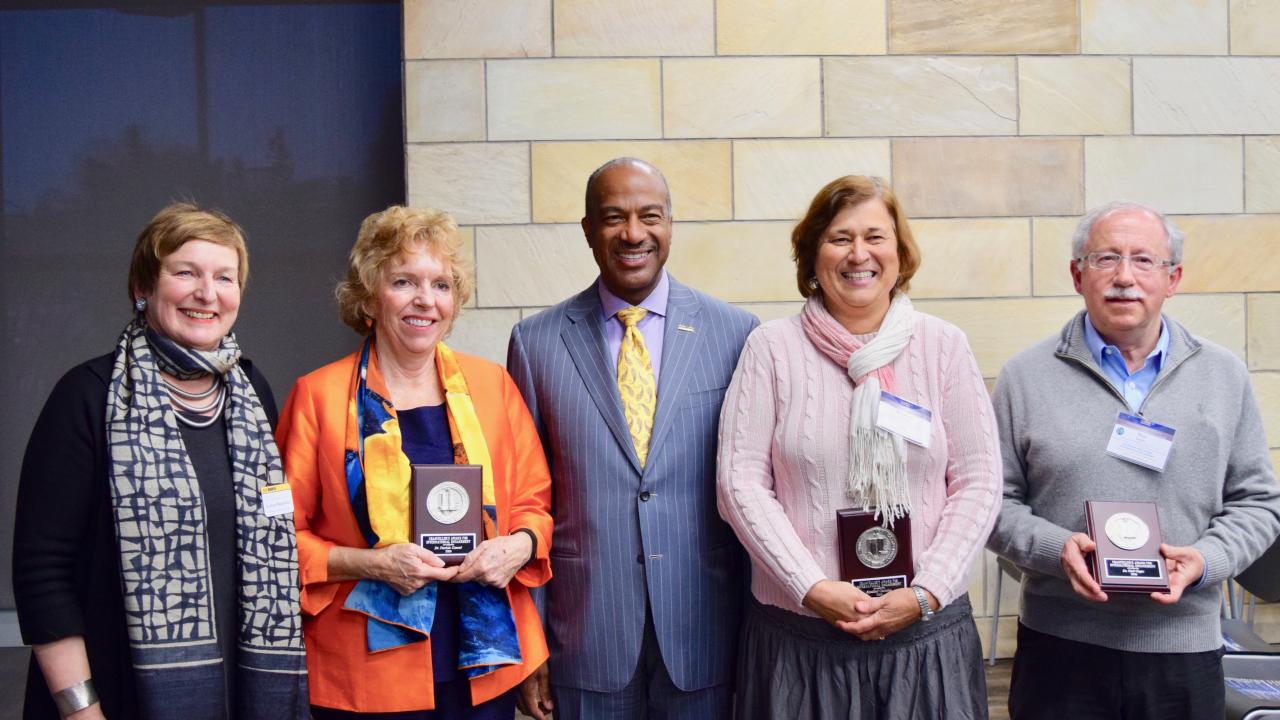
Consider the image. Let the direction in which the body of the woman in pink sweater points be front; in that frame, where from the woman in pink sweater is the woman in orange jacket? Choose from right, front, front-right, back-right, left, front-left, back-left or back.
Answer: right

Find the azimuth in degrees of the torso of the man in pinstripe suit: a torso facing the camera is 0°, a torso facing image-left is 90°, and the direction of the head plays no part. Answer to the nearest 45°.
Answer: approximately 0°

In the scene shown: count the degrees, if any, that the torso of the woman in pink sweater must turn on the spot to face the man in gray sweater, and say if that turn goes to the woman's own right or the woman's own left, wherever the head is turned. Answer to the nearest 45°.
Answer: approximately 135° to the woman's own left

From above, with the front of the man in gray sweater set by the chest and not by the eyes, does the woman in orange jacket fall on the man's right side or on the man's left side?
on the man's right side

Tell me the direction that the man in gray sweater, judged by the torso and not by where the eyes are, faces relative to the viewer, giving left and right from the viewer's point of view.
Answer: facing the viewer

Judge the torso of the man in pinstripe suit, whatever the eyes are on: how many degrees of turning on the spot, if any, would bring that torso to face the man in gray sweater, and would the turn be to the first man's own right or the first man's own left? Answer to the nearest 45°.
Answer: approximately 90° to the first man's own left

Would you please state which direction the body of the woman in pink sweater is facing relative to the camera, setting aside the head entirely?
toward the camera
